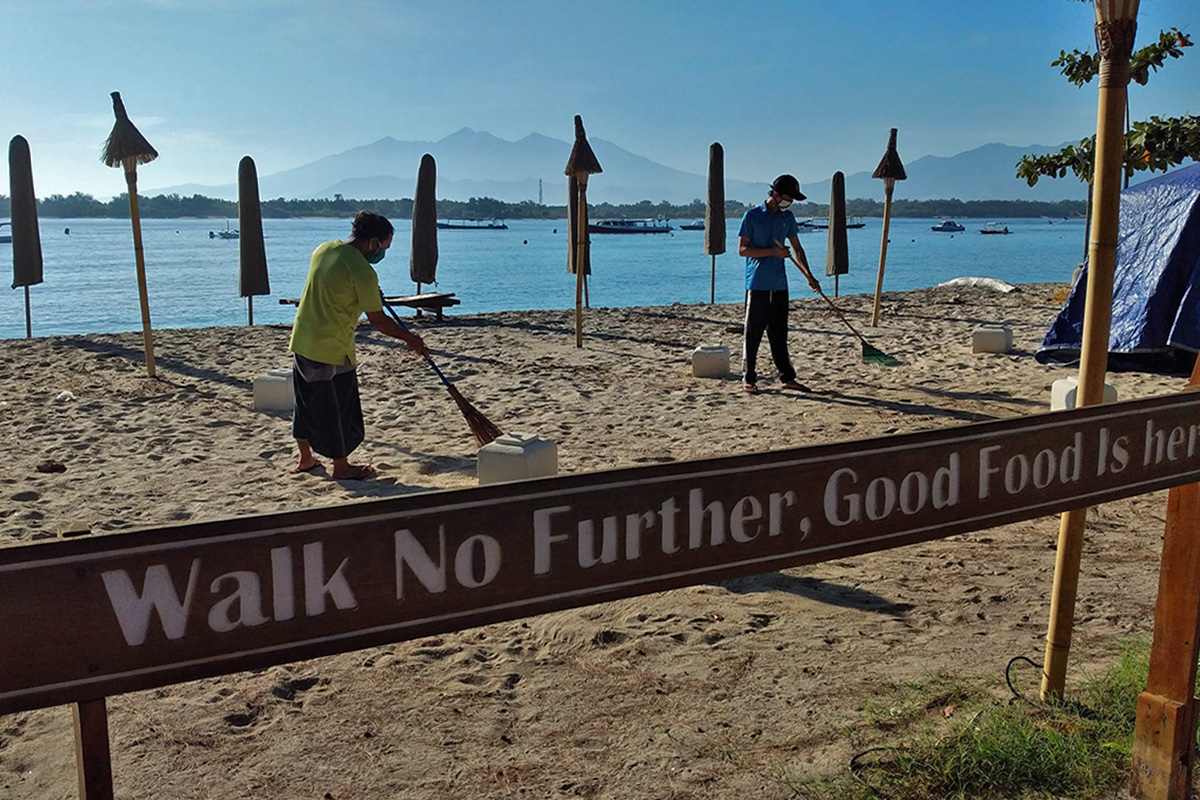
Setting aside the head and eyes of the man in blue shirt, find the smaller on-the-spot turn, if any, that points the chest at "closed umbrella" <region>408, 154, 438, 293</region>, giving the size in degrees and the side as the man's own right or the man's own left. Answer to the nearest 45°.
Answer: approximately 180°

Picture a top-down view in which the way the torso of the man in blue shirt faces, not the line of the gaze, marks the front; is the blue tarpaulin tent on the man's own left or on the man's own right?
on the man's own left

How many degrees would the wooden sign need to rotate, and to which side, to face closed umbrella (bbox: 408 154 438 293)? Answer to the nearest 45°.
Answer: approximately 135° to its left

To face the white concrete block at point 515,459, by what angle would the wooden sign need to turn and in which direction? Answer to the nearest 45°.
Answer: approximately 135° to its left

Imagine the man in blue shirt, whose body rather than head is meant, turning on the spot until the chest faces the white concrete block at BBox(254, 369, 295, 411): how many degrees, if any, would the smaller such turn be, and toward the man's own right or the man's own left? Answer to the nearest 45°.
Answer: approximately 135° to the man's own right

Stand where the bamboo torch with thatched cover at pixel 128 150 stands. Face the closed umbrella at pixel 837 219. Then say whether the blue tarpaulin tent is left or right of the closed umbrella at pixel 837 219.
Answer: right

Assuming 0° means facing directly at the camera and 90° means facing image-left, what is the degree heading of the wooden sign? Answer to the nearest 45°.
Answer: approximately 315°

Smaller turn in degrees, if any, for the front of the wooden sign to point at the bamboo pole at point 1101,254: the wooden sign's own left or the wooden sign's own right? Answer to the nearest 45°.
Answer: approximately 90° to the wooden sign's own left

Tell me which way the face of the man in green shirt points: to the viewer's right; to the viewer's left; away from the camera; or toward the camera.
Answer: to the viewer's right

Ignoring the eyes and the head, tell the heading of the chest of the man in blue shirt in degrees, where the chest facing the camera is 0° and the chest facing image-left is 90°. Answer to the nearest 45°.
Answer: approximately 315°
